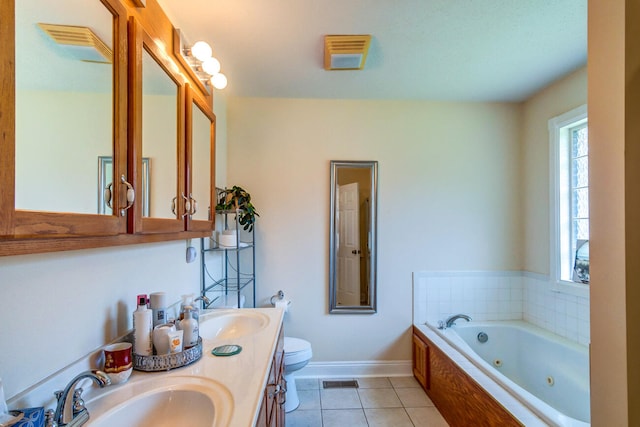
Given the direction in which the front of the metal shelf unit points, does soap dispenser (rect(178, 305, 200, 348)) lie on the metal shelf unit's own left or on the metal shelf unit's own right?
on the metal shelf unit's own right

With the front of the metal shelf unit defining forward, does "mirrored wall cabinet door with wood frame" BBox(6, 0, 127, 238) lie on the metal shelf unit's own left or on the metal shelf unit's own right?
on the metal shelf unit's own right

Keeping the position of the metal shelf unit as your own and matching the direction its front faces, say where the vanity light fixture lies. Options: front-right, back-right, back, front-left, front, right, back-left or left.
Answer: right

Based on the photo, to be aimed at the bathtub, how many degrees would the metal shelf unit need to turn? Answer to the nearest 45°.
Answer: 0° — it already faces it
